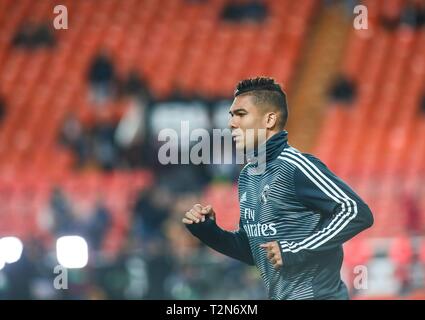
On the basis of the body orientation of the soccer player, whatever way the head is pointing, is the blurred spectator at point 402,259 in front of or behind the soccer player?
behind

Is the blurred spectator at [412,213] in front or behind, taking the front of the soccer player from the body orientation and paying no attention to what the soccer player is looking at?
behind

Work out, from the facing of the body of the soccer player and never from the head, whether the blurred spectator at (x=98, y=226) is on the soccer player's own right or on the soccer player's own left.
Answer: on the soccer player's own right

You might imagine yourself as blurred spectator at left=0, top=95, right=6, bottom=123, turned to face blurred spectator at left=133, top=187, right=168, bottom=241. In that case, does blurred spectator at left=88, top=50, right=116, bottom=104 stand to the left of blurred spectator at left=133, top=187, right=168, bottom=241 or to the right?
left

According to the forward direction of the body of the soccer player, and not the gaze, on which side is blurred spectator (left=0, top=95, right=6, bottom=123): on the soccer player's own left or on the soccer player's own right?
on the soccer player's own right

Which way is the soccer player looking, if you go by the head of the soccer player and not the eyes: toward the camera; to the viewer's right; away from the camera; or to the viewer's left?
to the viewer's left

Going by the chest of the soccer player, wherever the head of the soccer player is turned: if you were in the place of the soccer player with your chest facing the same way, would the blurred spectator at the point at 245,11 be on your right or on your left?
on your right

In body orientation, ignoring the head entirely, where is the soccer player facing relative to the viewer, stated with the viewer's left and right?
facing the viewer and to the left of the viewer

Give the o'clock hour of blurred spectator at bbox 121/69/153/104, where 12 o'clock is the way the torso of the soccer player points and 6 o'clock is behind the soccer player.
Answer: The blurred spectator is roughly at 4 o'clock from the soccer player.

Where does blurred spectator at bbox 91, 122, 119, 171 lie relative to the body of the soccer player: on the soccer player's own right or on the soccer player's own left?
on the soccer player's own right
